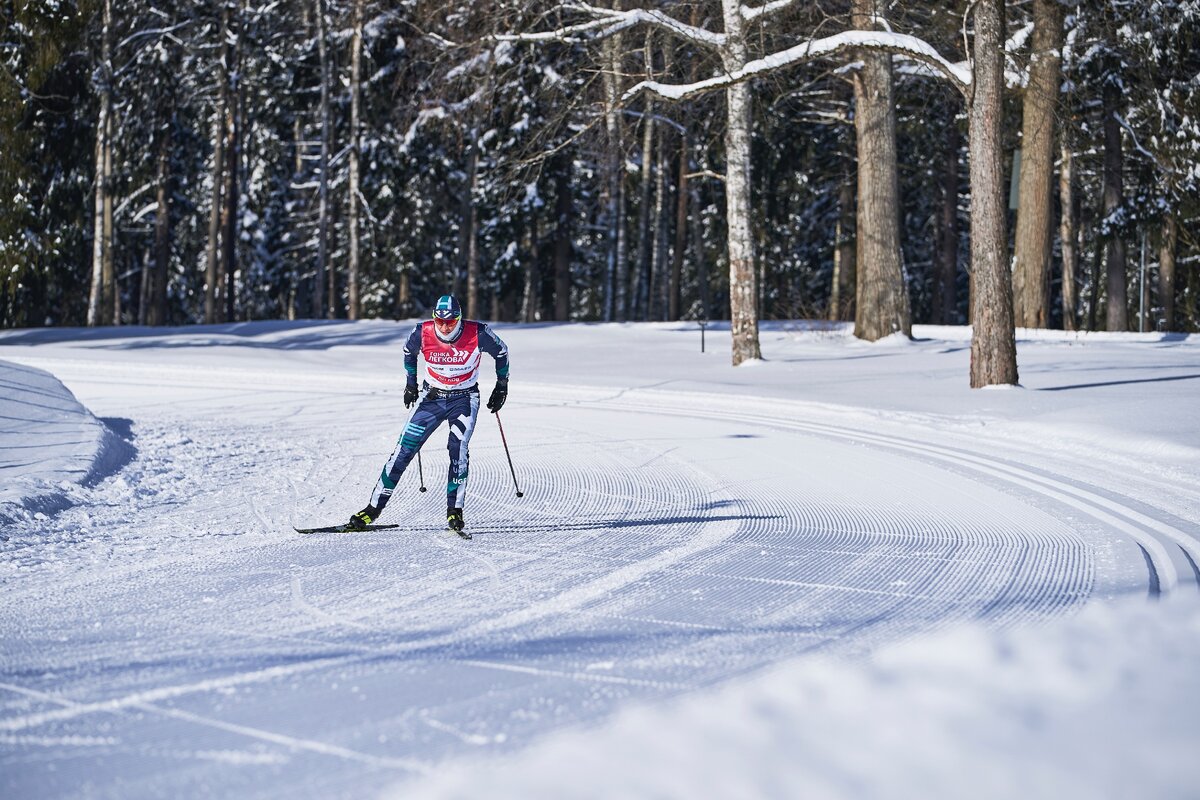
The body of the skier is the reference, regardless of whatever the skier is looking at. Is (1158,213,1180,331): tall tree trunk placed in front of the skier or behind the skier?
behind

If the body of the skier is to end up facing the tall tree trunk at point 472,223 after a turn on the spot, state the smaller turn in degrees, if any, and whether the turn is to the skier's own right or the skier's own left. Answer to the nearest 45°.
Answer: approximately 180°

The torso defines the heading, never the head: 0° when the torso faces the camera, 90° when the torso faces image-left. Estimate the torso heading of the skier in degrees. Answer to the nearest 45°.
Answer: approximately 0°

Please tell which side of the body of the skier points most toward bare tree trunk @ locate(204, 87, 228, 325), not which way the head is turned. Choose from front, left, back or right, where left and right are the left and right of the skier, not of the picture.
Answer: back

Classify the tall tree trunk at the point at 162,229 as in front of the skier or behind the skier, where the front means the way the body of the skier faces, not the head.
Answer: behind

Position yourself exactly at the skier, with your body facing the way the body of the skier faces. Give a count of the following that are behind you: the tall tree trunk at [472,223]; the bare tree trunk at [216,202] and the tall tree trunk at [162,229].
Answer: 3

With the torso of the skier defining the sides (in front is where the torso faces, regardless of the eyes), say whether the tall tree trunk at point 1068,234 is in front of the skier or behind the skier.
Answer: behind

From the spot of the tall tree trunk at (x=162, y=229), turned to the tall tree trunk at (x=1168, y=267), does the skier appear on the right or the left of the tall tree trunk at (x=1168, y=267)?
right
